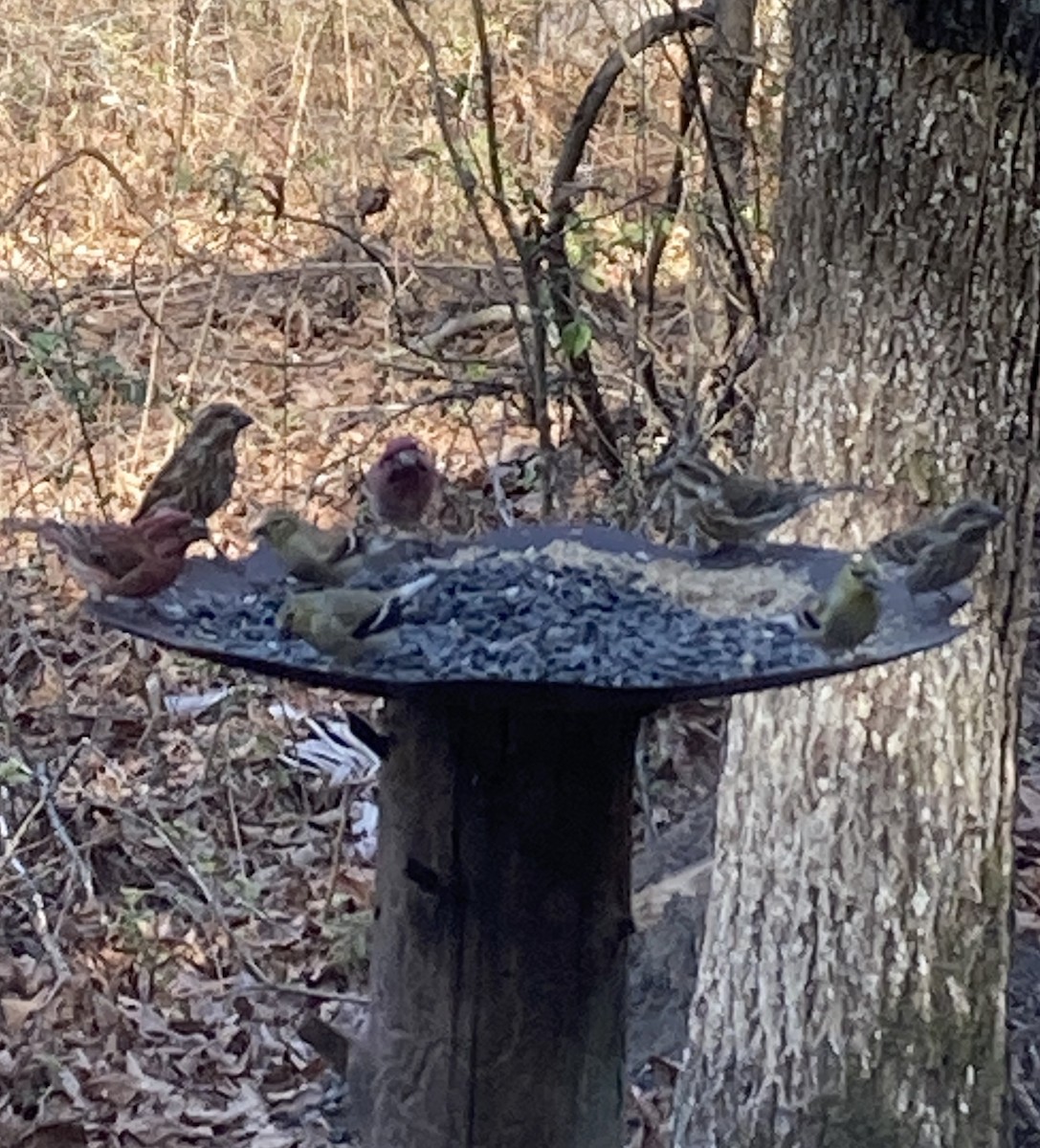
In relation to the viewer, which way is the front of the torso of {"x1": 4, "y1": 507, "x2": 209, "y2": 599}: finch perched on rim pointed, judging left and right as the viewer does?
facing to the right of the viewer

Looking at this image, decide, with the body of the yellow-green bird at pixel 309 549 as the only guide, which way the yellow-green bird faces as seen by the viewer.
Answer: to the viewer's left

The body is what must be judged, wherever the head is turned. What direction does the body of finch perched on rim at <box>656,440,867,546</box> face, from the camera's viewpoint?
to the viewer's left

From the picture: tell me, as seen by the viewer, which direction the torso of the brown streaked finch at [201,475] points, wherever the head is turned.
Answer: to the viewer's right

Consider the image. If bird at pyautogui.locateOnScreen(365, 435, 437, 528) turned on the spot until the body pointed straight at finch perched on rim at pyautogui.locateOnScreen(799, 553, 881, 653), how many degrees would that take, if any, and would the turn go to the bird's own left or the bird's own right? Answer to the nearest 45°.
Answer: approximately 45° to the bird's own left

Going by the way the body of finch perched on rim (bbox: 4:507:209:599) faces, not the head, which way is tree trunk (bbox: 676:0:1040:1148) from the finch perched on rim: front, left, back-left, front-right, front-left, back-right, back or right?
front-left

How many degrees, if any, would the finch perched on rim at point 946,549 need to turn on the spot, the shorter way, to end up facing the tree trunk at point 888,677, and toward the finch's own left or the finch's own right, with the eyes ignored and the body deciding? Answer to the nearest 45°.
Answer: approximately 90° to the finch's own left

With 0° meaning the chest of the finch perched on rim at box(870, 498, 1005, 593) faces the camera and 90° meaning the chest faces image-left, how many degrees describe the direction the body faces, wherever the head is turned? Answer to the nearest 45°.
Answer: approximately 270°

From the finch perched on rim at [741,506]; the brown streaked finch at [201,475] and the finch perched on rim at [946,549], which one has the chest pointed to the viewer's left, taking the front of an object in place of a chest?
the finch perched on rim at [741,506]
